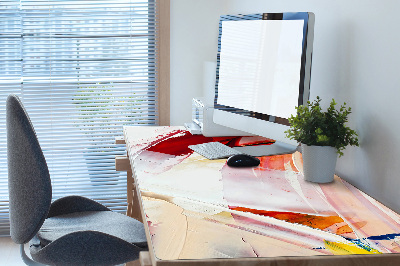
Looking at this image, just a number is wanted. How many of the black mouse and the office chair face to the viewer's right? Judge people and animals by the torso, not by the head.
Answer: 2

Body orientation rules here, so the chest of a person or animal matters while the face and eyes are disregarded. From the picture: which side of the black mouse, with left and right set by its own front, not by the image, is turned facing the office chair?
back

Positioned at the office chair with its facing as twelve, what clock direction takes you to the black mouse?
The black mouse is roughly at 12 o'clock from the office chair.

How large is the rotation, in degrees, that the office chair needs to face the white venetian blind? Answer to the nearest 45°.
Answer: approximately 90° to its left

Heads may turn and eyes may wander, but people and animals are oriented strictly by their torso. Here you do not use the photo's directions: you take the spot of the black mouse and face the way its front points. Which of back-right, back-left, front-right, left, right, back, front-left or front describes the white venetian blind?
back-left

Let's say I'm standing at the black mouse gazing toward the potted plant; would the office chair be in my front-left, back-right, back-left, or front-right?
back-right

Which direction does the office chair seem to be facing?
to the viewer's right
